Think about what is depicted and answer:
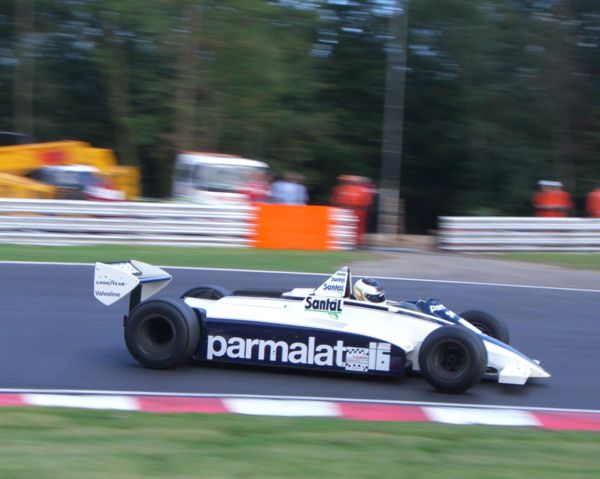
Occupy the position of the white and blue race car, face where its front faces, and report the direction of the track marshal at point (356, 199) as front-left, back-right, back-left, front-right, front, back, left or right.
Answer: left

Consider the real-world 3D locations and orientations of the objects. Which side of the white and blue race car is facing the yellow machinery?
left

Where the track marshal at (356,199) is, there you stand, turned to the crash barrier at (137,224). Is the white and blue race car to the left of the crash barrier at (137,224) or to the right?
left

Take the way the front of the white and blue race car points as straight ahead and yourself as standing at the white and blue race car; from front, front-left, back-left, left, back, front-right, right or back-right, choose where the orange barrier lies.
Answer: left

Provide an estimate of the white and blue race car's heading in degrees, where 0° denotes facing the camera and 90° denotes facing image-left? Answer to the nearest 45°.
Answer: approximately 270°
